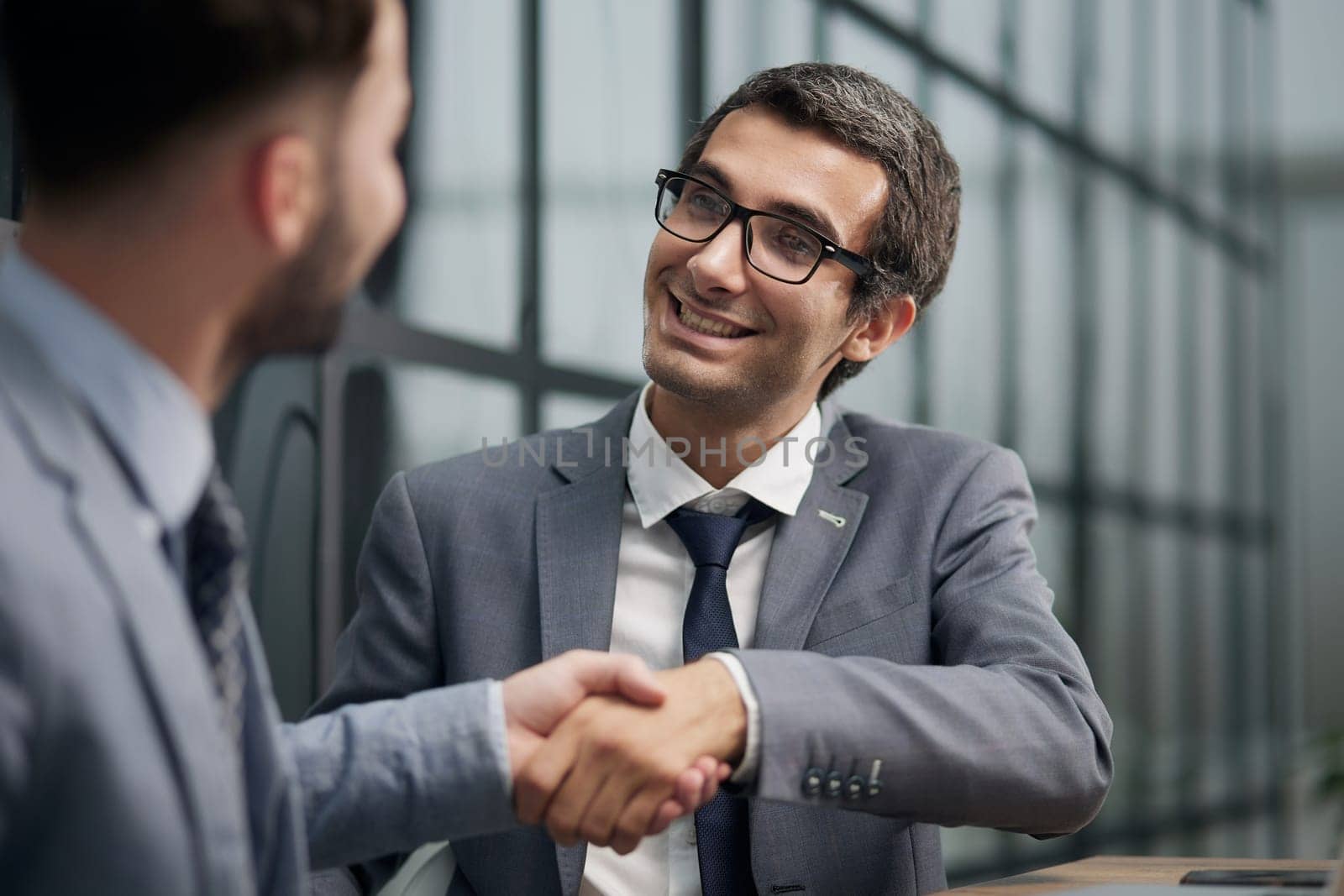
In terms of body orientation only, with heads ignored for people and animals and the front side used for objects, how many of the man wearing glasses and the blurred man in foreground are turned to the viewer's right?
1

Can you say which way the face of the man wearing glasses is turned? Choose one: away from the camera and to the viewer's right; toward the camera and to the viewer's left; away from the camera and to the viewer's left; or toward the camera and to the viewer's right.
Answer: toward the camera and to the viewer's left

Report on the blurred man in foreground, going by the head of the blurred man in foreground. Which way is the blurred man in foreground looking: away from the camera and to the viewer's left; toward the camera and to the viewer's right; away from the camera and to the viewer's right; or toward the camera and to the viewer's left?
away from the camera and to the viewer's right

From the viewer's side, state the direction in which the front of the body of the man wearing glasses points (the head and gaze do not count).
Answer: toward the camera

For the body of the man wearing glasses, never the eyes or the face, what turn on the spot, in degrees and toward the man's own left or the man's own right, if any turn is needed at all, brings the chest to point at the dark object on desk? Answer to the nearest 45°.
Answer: approximately 45° to the man's own left

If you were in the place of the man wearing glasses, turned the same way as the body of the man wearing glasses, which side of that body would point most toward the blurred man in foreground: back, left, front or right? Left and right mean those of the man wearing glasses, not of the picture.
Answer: front

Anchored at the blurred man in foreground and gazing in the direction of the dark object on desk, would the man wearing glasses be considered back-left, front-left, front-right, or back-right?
front-left

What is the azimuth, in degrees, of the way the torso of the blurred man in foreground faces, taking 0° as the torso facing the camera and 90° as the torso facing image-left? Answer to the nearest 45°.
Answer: approximately 270°

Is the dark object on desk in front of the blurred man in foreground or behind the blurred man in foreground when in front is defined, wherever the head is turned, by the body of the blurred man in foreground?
in front
